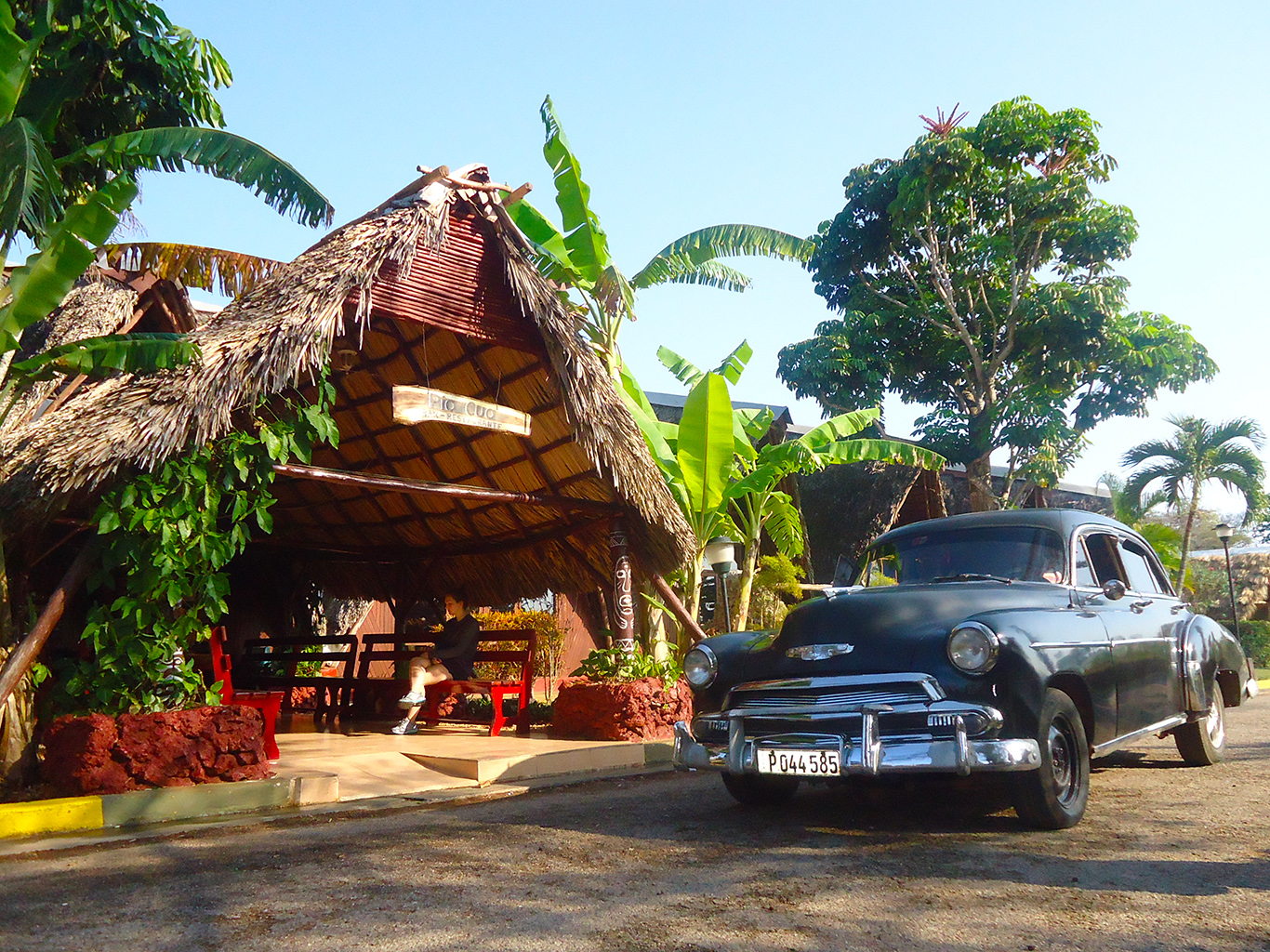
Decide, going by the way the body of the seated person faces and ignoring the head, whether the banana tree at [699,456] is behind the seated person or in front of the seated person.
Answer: behind

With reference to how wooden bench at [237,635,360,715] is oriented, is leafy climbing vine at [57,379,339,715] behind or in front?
in front

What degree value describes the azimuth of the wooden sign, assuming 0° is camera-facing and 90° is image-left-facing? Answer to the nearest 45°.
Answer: approximately 315°

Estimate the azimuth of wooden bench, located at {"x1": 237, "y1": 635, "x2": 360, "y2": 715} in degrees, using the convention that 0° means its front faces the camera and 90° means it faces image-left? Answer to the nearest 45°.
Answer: approximately 45°

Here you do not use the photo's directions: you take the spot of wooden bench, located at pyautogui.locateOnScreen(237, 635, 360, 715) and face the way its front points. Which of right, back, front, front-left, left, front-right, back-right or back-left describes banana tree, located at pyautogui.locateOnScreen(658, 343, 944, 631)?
back-left

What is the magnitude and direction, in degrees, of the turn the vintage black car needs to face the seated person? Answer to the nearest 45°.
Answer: approximately 90° to its right

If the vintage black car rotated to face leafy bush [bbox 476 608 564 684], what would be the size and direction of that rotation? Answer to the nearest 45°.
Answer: approximately 90° to its right

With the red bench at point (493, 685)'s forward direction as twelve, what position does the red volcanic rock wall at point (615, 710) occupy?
The red volcanic rock wall is roughly at 9 o'clock from the red bench.
